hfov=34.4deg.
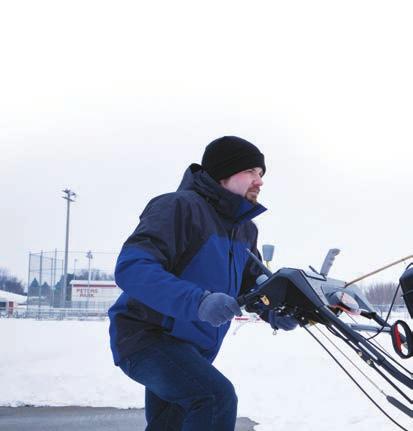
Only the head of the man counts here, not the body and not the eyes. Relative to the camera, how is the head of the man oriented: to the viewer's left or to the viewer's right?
to the viewer's right

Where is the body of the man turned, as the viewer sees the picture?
to the viewer's right

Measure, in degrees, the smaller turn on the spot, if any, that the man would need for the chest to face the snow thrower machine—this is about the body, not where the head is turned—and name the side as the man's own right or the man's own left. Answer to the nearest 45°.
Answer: approximately 45° to the man's own right

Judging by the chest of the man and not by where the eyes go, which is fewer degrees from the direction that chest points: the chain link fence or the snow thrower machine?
the snow thrower machine

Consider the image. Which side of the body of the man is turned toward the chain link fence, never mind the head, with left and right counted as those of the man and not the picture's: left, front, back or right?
left
